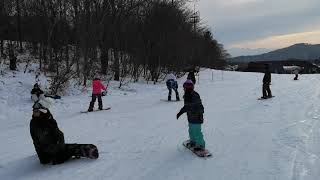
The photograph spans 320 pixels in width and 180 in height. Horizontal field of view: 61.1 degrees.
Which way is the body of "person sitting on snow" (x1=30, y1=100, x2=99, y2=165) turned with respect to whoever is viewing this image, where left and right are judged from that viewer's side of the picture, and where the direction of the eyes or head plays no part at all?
facing to the right of the viewer

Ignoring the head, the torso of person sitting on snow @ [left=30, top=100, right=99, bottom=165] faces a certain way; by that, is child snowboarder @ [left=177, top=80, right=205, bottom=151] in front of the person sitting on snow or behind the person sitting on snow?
in front

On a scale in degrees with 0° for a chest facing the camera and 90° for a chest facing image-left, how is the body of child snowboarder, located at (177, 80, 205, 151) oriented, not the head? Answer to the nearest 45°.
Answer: approximately 45°

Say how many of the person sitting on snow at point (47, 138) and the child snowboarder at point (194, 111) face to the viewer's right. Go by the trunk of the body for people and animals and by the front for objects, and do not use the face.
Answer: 1
